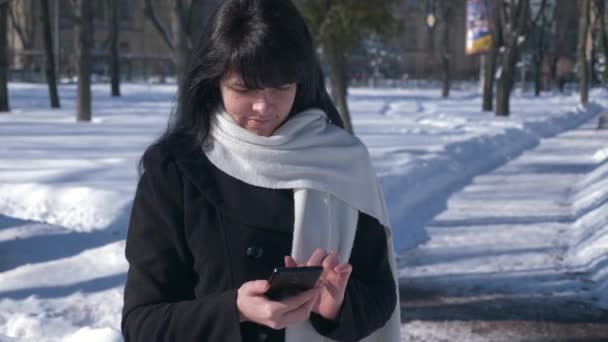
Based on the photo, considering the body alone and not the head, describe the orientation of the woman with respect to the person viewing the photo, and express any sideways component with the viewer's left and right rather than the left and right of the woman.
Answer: facing the viewer

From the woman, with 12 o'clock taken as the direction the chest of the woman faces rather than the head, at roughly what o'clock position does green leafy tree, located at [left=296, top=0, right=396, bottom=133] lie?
The green leafy tree is roughly at 6 o'clock from the woman.

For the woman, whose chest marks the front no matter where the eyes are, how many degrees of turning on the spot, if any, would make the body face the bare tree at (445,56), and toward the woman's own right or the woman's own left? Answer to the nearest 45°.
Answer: approximately 180°

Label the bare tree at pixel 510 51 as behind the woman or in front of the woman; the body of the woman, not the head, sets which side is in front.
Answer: behind
